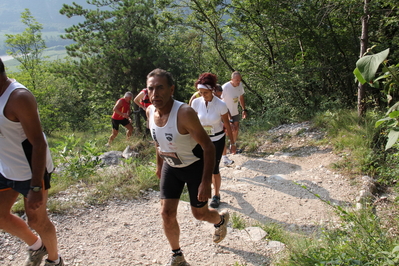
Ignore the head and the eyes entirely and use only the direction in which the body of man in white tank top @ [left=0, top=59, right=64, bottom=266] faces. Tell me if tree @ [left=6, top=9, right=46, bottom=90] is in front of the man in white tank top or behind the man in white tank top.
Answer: behind

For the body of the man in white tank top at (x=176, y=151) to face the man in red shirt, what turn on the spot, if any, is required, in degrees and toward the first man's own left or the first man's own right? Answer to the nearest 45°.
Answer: approximately 135° to the first man's own right

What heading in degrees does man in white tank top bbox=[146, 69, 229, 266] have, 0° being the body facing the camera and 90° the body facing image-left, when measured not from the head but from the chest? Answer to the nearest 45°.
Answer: approximately 45°

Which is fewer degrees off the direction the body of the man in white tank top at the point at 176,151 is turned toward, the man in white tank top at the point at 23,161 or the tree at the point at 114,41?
the man in white tank top

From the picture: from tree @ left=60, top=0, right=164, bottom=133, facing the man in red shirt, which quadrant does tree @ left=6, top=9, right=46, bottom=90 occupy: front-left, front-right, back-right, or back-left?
back-right

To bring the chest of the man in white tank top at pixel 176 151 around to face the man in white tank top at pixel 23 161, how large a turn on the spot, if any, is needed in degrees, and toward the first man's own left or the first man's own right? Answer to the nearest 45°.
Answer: approximately 45° to the first man's own right

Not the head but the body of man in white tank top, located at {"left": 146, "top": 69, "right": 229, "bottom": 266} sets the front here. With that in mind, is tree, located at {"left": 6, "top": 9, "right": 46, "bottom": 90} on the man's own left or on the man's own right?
on the man's own right
